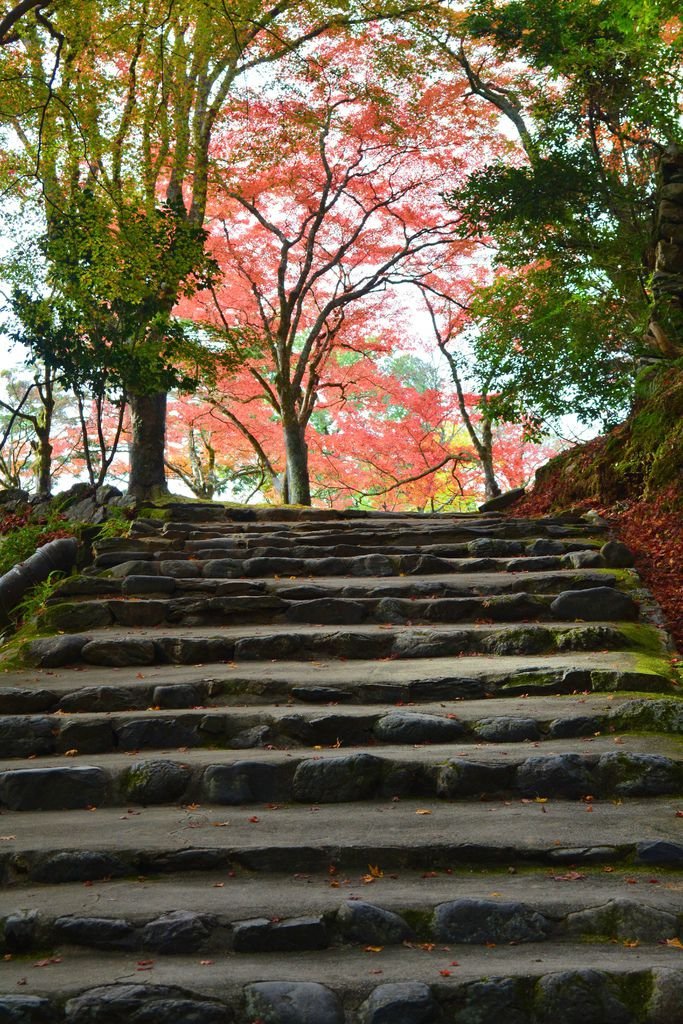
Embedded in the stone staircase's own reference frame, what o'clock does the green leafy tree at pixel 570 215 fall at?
The green leafy tree is roughly at 7 o'clock from the stone staircase.

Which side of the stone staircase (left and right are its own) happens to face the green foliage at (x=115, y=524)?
back

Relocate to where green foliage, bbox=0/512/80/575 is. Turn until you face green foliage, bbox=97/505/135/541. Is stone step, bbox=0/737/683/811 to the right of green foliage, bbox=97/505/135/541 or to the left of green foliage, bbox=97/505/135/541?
right

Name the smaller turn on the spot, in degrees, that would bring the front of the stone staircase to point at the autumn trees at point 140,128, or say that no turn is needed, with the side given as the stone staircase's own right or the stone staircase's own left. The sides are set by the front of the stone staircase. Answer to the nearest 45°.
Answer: approximately 180°

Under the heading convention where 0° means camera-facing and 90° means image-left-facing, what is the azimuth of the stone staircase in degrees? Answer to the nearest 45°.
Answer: approximately 0°

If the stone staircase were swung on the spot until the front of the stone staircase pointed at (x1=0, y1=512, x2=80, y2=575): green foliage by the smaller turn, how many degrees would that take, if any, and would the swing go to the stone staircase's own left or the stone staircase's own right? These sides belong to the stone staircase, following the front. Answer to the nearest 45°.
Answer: approximately 135° to the stone staircase's own right
